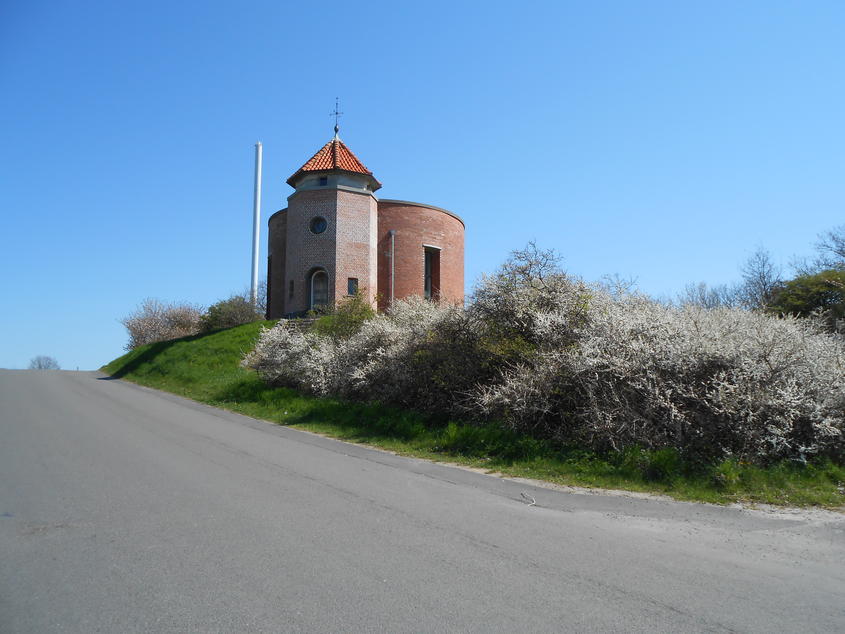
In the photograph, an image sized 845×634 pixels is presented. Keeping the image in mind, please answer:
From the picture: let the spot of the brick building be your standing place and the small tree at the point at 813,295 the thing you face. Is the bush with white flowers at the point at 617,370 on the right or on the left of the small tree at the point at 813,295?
right

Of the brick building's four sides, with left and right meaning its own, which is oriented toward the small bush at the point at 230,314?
right

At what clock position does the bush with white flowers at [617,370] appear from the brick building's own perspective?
The bush with white flowers is roughly at 10 o'clock from the brick building.

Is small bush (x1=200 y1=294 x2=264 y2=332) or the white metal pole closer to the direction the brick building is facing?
the small bush

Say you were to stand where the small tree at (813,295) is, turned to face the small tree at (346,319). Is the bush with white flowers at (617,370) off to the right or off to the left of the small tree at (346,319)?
left

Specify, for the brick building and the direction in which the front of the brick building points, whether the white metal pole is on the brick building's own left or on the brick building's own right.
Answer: on the brick building's own right

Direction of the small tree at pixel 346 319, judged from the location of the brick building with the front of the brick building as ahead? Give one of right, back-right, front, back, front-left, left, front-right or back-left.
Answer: front-left

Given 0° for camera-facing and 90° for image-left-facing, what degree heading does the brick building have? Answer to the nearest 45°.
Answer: approximately 45°

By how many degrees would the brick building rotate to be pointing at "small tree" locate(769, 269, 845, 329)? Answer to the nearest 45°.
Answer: approximately 90° to its left
